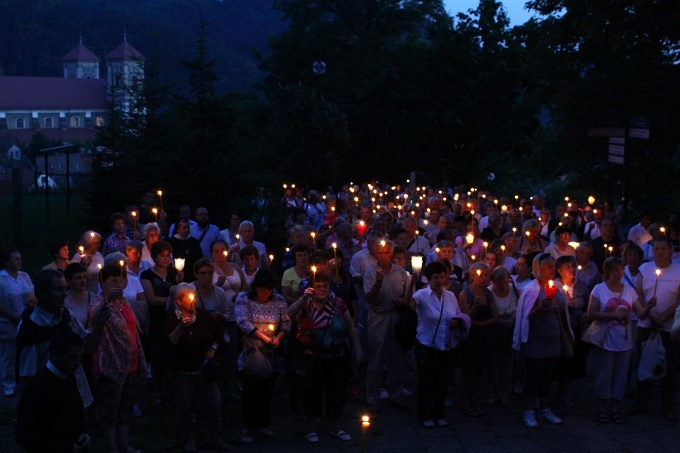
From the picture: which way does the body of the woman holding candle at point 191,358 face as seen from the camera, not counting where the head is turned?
toward the camera

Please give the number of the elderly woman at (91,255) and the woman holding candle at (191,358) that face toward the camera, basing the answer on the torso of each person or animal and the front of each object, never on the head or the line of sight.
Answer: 2

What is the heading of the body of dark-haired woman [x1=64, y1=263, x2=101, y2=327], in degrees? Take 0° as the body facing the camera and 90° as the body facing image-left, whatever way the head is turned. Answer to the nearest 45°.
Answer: approximately 315°

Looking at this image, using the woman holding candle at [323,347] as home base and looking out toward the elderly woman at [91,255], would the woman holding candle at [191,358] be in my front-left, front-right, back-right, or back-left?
front-left

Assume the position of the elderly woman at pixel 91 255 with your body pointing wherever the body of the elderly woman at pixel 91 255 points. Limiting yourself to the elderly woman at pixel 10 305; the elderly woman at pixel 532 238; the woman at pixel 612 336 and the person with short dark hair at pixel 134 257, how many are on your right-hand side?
1

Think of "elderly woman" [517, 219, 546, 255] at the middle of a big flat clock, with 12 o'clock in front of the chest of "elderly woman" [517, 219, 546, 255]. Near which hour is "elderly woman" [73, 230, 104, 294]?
"elderly woman" [73, 230, 104, 294] is roughly at 2 o'clock from "elderly woman" [517, 219, 546, 255].

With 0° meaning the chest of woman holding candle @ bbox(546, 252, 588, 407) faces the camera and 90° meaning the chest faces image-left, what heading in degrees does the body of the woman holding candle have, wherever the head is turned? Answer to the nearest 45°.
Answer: approximately 45°

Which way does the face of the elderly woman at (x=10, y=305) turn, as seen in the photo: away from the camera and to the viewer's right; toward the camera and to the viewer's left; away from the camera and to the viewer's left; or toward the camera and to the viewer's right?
toward the camera and to the viewer's right

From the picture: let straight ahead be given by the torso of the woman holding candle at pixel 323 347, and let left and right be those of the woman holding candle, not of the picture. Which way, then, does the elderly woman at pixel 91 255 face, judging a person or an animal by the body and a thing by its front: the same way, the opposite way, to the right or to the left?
the same way

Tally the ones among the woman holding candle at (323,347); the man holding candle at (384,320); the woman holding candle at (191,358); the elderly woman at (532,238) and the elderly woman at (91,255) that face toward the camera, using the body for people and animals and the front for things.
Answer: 5

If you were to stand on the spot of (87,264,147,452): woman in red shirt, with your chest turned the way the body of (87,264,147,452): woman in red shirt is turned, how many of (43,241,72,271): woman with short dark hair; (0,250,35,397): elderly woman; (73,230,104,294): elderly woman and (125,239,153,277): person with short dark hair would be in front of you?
0

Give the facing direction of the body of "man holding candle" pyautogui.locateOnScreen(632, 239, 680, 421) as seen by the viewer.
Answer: toward the camera

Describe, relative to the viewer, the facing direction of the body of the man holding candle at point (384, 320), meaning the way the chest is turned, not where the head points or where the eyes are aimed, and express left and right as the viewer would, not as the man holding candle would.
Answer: facing the viewer

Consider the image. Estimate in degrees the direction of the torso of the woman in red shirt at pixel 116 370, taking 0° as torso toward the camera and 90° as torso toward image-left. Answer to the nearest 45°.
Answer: approximately 315°

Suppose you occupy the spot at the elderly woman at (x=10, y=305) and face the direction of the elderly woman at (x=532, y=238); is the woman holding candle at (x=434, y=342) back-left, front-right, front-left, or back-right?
front-right

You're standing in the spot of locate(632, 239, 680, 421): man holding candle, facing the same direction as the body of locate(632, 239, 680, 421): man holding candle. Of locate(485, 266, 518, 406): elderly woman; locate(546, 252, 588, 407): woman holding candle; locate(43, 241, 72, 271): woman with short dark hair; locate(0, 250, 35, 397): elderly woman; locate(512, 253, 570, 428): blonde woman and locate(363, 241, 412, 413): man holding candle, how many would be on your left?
0

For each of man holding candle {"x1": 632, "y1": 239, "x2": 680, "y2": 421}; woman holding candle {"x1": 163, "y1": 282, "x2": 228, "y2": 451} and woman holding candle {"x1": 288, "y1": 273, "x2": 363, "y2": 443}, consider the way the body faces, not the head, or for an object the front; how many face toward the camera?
3

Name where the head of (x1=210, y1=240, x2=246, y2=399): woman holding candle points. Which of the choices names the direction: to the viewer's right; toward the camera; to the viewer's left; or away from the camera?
toward the camera
